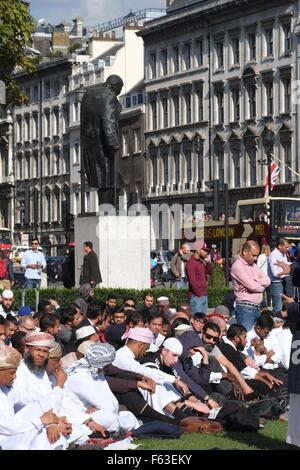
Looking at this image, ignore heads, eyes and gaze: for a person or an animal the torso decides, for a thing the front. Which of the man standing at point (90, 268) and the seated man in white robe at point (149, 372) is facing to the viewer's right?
the seated man in white robe

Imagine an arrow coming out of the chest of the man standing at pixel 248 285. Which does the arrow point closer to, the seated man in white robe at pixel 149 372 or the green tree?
the seated man in white robe

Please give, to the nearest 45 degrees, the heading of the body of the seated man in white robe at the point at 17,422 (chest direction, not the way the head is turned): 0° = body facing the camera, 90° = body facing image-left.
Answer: approximately 270°

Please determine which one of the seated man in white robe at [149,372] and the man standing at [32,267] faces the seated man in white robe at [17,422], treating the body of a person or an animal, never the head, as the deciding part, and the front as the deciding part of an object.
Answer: the man standing

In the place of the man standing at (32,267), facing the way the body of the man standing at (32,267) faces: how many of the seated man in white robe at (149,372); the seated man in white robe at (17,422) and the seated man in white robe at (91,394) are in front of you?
3

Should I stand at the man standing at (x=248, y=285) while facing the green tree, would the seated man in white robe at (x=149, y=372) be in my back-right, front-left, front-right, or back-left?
back-left
